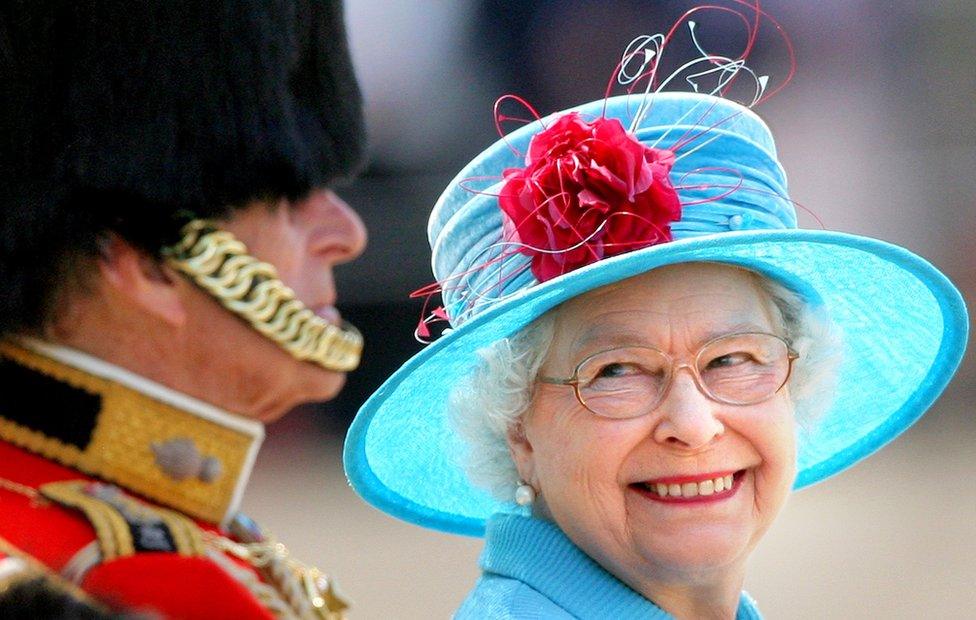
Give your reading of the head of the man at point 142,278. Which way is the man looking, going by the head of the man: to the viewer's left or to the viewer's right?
to the viewer's right

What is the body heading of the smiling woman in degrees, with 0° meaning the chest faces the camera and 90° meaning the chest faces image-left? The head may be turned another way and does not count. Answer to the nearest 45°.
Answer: approximately 315°

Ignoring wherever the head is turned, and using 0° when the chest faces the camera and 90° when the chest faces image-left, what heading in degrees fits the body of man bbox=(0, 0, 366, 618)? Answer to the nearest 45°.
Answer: approximately 270°
